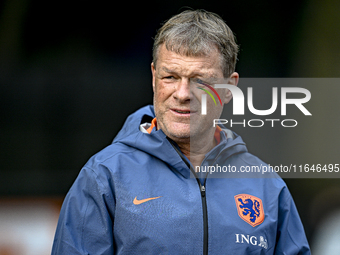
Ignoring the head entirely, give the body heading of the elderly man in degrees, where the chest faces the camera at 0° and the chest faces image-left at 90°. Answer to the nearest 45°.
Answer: approximately 0°
